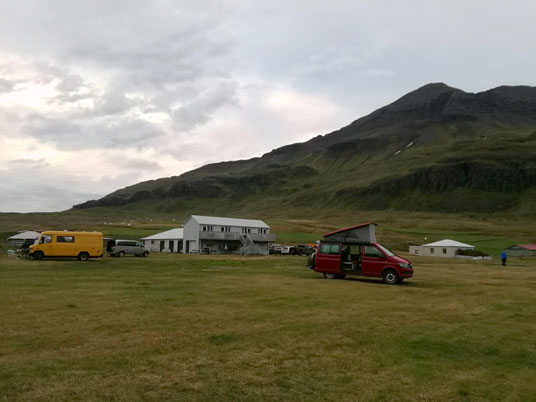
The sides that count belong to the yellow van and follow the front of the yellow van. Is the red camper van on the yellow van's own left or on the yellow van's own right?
on the yellow van's own left

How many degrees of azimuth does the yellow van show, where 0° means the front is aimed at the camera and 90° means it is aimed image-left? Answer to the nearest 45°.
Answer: approximately 90°
